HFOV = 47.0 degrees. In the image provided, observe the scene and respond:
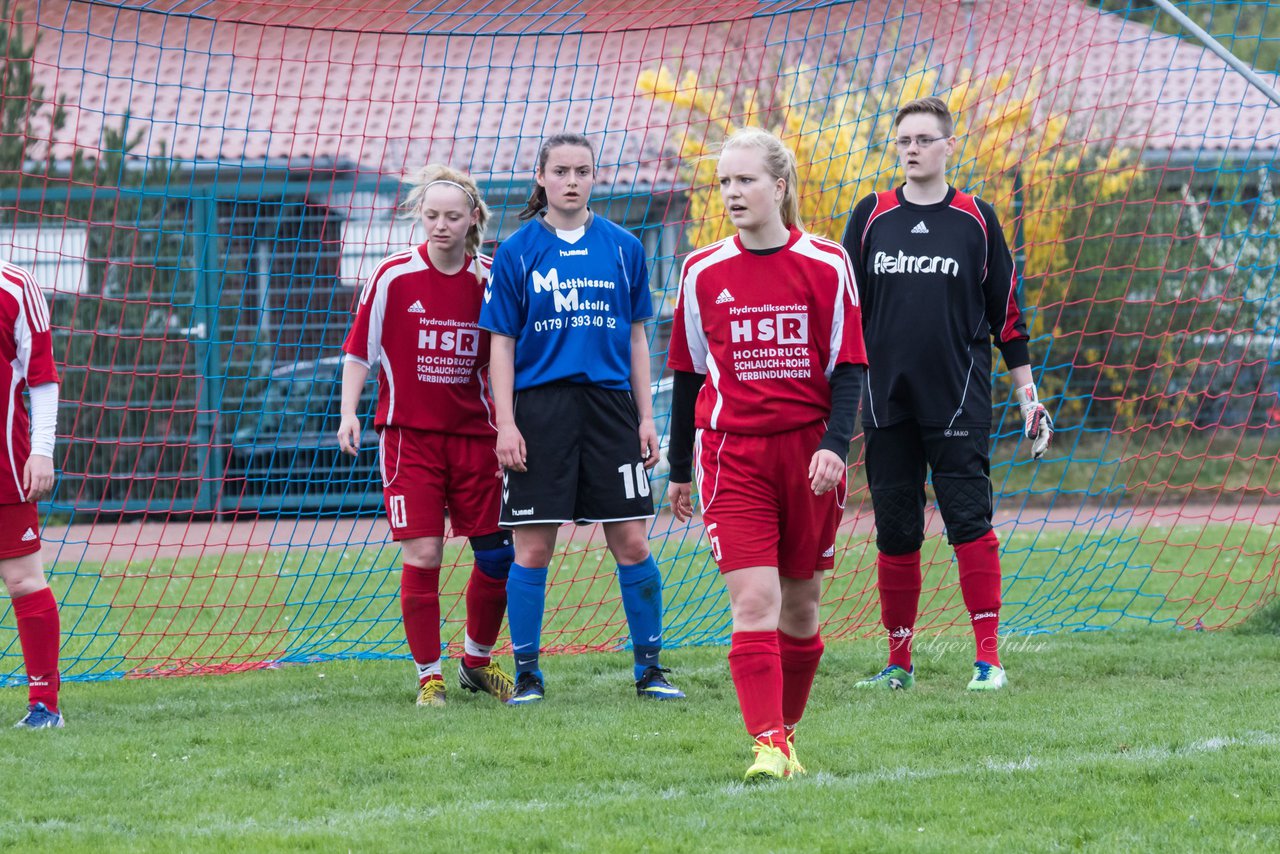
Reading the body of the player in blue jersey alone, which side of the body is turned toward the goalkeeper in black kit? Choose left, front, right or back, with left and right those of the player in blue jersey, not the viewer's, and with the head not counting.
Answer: left

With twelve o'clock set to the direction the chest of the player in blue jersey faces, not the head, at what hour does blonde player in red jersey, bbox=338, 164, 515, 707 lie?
The blonde player in red jersey is roughly at 4 o'clock from the player in blue jersey.

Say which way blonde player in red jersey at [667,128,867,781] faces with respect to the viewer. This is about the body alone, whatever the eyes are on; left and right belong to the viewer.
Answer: facing the viewer

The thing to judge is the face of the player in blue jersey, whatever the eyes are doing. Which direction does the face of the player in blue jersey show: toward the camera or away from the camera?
toward the camera

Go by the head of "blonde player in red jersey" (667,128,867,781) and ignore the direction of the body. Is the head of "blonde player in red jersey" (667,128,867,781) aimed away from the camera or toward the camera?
toward the camera

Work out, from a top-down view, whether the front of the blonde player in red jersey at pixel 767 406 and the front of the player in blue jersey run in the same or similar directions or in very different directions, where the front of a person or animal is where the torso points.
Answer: same or similar directions

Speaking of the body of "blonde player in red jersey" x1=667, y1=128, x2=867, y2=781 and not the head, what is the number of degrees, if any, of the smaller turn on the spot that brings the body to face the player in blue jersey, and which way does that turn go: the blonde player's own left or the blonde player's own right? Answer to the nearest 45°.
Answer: approximately 135° to the blonde player's own right

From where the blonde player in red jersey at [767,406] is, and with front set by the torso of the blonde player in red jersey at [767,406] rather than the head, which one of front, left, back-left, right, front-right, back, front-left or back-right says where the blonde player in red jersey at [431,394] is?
back-right

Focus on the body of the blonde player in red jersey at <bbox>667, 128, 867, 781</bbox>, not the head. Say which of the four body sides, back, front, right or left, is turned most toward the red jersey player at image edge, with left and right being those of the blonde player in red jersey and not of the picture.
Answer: right

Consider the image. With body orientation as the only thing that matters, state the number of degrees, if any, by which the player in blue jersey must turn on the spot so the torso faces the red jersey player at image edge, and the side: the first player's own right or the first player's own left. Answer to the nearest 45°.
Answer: approximately 90° to the first player's own right

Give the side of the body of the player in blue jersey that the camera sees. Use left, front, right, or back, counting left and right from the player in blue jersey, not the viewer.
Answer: front
